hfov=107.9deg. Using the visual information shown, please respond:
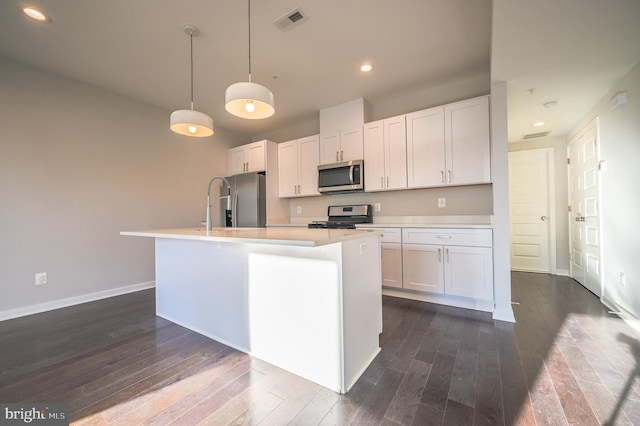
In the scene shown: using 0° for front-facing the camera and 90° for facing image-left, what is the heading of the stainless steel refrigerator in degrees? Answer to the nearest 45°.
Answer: approximately 45°

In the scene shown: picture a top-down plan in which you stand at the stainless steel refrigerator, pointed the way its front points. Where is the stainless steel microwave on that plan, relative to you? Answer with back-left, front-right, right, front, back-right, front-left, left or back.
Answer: left

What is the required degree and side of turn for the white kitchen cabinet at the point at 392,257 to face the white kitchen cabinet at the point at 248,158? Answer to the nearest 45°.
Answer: approximately 90° to its right

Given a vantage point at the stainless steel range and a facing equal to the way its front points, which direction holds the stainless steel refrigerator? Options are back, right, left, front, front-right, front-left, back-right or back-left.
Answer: front-right

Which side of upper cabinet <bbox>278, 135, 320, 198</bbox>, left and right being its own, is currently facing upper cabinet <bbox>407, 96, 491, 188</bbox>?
left

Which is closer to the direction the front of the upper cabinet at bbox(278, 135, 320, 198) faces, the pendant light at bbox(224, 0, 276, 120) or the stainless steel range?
the pendant light

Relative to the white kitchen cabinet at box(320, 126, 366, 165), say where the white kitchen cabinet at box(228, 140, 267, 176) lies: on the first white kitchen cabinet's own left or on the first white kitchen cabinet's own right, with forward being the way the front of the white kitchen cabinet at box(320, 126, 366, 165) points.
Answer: on the first white kitchen cabinet's own right

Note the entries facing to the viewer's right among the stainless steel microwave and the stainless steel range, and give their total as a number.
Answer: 0

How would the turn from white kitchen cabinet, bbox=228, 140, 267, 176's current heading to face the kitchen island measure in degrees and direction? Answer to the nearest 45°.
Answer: approximately 45° to its left

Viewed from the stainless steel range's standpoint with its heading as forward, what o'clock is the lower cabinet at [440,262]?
The lower cabinet is roughly at 9 o'clock from the stainless steel range.

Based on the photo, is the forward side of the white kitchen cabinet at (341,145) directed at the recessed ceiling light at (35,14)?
yes
